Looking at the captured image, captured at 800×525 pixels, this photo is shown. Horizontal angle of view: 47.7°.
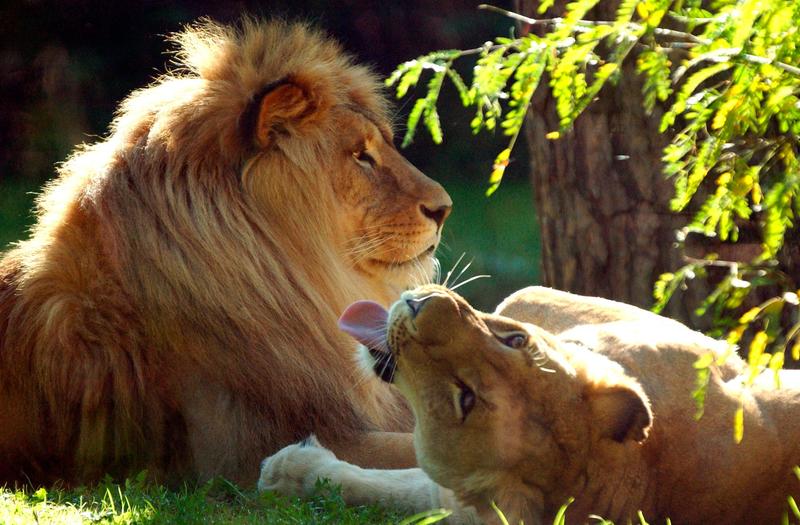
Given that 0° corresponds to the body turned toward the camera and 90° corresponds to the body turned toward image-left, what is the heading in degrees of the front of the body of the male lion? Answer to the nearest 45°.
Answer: approximately 270°

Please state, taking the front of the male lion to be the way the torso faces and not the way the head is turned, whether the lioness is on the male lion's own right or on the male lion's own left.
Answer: on the male lion's own right

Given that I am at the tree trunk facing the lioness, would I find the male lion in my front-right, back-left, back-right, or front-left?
front-right

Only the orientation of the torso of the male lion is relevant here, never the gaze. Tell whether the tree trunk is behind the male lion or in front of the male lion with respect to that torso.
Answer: in front

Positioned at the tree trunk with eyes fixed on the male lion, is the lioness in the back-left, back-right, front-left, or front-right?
front-left
